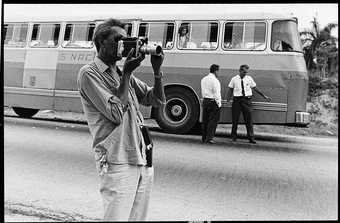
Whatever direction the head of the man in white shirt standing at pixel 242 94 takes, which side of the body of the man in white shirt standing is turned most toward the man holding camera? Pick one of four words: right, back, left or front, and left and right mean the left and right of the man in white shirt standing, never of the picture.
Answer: front

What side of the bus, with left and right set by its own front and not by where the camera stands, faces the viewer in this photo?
right

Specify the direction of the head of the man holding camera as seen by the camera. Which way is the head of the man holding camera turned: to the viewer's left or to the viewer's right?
to the viewer's right

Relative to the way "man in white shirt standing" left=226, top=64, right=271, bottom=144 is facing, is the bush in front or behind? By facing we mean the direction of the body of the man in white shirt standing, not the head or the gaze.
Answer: behind

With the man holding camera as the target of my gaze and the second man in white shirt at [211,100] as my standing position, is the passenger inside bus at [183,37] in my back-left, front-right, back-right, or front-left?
back-right

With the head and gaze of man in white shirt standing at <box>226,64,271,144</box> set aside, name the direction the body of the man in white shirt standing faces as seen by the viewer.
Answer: toward the camera

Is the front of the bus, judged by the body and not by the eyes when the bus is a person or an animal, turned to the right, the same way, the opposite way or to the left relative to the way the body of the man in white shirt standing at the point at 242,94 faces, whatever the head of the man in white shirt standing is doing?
to the left

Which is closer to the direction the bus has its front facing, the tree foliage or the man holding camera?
the tree foliage

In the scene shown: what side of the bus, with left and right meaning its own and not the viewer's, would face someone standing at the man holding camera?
right

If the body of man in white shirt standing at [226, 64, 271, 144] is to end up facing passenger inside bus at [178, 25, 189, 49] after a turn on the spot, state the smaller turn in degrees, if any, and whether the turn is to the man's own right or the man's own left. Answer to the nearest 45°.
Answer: approximately 135° to the man's own right
